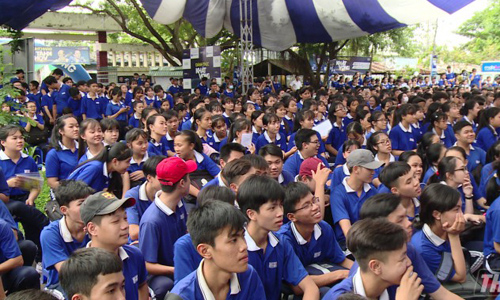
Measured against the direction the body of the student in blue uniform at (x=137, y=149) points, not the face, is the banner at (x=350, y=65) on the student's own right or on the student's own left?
on the student's own left

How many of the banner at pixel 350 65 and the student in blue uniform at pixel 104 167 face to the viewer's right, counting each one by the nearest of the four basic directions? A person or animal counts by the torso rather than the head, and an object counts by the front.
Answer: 1

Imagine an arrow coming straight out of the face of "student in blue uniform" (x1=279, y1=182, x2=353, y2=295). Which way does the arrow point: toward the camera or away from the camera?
toward the camera

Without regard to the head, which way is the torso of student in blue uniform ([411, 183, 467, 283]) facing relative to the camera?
to the viewer's right

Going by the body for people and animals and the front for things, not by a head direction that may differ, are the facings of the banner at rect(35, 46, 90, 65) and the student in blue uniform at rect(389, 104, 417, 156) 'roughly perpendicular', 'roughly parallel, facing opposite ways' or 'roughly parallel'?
roughly parallel

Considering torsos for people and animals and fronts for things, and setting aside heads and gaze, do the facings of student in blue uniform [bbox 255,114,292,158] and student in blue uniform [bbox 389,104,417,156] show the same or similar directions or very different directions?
same or similar directions

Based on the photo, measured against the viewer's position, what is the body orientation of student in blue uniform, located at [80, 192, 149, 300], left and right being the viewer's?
facing the viewer and to the right of the viewer

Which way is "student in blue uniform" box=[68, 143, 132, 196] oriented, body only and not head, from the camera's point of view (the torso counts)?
to the viewer's right

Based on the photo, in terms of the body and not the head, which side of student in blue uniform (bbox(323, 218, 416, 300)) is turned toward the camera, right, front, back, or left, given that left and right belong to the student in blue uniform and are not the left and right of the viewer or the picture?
right

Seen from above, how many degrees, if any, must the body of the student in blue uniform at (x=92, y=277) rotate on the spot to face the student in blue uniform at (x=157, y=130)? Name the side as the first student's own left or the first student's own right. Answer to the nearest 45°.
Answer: approximately 135° to the first student's own left

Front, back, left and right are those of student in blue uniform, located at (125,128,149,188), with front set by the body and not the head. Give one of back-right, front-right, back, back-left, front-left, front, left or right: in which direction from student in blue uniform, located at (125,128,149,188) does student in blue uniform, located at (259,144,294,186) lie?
front

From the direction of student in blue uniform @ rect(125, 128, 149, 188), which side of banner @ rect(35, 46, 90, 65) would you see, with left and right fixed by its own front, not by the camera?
front
